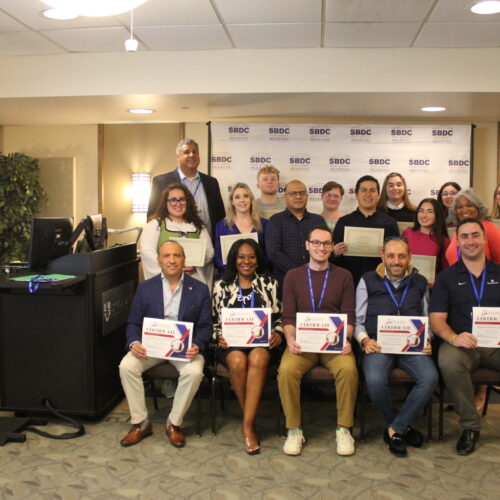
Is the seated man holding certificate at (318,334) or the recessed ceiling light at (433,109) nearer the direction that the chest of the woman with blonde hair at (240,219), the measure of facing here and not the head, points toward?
the seated man holding certificate

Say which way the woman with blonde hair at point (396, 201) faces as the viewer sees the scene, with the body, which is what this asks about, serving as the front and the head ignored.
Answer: toward the camera

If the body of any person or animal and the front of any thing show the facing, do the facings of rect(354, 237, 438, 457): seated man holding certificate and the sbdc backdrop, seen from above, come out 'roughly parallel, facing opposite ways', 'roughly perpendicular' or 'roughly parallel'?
roughly parallel

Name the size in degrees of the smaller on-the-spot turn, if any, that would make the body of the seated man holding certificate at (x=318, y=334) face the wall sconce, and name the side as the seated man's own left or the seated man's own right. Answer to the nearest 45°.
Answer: approximately 135° to the seated man's own right

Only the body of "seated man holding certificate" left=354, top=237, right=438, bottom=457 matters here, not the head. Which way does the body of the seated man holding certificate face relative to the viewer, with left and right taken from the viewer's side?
facing the viewer

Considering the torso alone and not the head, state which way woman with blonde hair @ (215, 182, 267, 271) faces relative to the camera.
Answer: toward the camera

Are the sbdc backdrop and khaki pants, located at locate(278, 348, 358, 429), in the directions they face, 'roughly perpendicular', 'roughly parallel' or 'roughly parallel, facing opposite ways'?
roughly parallel

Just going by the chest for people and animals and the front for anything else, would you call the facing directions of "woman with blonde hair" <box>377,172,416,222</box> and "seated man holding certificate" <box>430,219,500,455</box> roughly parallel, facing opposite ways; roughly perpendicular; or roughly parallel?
roughly parallel

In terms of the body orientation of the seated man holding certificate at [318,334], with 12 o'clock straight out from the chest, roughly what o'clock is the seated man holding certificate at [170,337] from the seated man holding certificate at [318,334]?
the seated man holding certificate at [170,337] is roughly at 3 o'clock from the seated man holding certificate at [318,334].

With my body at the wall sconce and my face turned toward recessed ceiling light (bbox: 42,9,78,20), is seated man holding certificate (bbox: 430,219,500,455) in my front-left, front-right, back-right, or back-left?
front-left

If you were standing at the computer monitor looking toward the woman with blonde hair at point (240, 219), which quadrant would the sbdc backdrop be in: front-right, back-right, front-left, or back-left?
front-left
